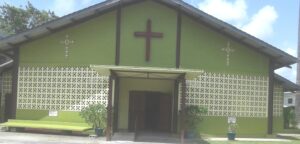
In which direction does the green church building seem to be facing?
toward the camera

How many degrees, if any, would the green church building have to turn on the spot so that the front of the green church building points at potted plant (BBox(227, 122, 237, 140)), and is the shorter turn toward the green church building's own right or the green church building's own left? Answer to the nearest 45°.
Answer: approximately 90° to the green church building's own left
